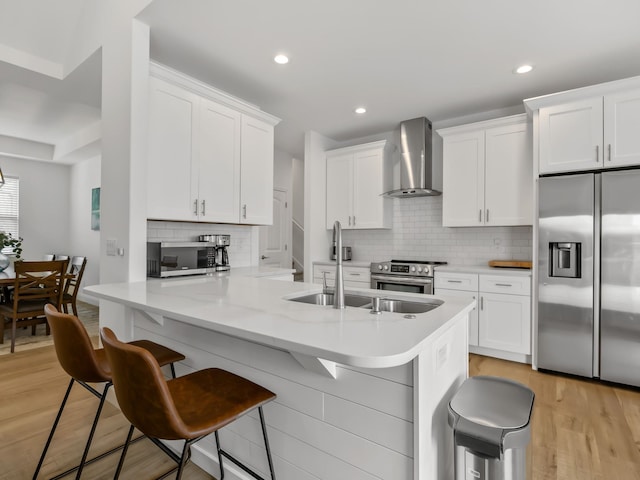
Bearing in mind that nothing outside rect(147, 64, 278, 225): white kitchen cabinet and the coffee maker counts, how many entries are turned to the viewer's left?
0

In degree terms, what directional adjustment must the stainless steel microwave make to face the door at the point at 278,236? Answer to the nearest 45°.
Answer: approximately 90° to its left

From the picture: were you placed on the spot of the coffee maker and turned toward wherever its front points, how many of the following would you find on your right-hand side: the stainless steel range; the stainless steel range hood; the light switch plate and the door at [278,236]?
1

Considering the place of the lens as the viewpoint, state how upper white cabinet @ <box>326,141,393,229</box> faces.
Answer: facing the viewer and to the left of the viewer

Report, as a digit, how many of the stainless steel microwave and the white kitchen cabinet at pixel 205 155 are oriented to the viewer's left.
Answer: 0

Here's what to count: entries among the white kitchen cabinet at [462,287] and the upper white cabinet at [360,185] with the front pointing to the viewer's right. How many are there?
0

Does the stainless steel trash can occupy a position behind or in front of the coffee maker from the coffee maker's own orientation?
in front

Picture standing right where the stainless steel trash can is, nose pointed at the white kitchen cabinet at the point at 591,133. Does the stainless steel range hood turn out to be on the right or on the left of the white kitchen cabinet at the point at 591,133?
left

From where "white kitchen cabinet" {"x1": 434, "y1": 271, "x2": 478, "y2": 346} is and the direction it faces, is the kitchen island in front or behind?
in front

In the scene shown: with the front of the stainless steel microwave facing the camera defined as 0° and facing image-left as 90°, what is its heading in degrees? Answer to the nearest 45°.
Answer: approximately 315°

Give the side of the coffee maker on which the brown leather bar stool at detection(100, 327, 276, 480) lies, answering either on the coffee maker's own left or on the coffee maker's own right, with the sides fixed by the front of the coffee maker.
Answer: on the coffee maker's own right

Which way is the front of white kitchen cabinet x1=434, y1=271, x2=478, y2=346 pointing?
toward the camera
